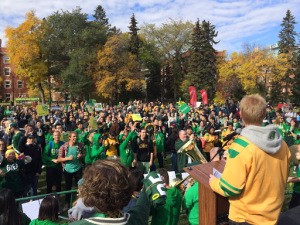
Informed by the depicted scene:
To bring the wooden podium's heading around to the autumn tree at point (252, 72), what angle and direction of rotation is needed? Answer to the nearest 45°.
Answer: approximately 45° to its right

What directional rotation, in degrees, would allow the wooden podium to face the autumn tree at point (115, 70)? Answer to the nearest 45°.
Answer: approximately 45° to its right

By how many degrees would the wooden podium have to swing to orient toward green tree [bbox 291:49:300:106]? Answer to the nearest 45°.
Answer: approximately 45° to its right

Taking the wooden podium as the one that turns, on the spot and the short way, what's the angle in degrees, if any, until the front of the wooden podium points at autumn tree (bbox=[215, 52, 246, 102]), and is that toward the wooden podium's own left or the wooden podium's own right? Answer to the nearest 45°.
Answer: approximately 45° to the wooden podium's own right

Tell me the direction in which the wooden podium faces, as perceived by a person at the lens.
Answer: facing away from the viewer and to the left of the viewer

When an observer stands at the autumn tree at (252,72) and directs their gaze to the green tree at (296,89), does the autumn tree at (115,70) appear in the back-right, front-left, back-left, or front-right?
back-right
